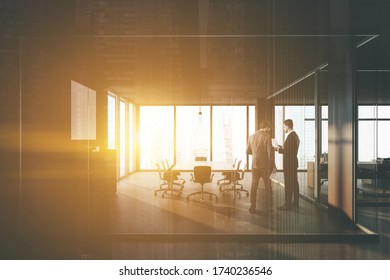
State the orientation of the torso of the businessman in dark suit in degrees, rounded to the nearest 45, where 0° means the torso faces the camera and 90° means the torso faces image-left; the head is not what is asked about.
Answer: approximately 90°

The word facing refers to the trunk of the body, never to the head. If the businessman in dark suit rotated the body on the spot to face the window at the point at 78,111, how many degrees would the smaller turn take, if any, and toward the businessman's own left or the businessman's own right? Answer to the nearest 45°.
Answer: approximately 45° to the businessman's own left

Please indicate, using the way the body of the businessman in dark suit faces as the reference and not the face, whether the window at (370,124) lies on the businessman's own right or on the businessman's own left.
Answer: on the businessman's own right

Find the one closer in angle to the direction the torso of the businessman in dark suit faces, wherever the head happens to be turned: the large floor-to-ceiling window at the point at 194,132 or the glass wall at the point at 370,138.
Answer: the large floor-to-ceiling window

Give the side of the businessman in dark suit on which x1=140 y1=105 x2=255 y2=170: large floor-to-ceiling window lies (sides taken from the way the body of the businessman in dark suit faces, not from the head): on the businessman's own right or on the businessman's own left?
on the businessman's own right

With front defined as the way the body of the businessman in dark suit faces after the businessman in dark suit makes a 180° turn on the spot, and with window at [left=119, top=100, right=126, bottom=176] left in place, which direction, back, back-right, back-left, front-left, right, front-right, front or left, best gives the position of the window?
back-left
